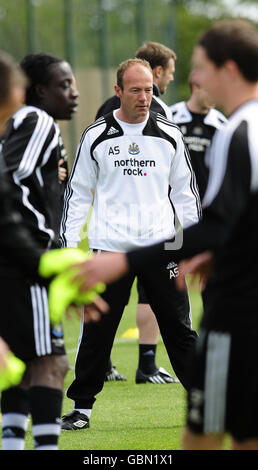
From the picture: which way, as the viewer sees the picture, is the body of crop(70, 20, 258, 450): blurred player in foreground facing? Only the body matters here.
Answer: to the viewer's left

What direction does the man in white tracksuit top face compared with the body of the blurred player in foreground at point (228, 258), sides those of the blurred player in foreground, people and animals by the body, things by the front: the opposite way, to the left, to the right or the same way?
to the left

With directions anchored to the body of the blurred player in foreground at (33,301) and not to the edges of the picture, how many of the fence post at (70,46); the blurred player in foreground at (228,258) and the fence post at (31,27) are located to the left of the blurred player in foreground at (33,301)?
2

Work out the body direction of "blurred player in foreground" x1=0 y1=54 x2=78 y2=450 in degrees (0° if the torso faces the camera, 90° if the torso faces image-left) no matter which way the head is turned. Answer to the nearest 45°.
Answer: approximately 270°

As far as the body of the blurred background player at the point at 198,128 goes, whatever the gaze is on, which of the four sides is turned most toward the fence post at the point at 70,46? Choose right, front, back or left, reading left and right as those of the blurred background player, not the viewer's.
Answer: back
